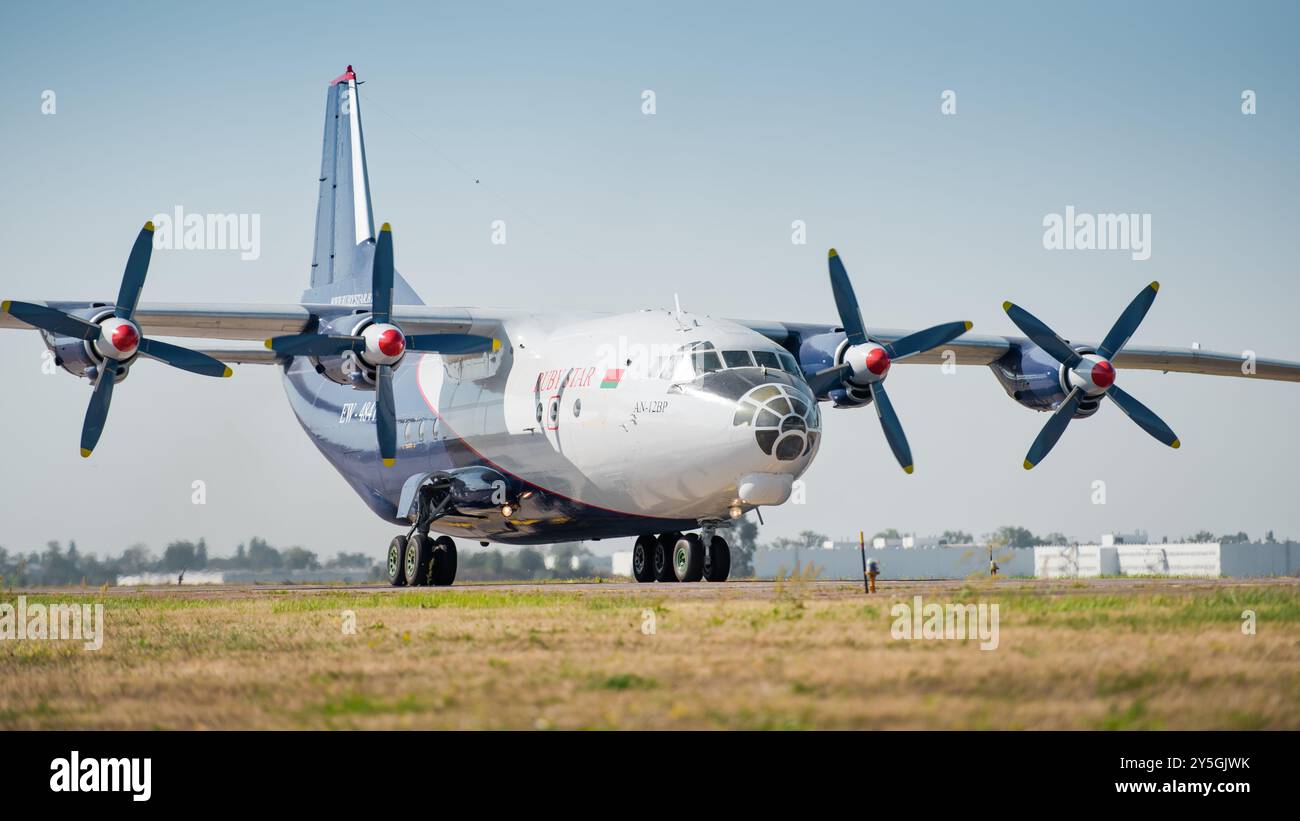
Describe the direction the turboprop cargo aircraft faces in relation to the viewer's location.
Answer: facing the viewer and to the right of the viewer
